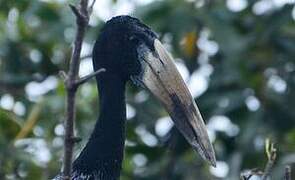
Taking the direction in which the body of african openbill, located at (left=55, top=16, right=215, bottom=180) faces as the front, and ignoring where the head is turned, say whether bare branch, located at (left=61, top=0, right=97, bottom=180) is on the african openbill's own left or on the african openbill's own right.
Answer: on the african openbill's own right

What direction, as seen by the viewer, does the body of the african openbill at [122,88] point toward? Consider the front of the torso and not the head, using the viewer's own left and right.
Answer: facing to the right of the viewer
